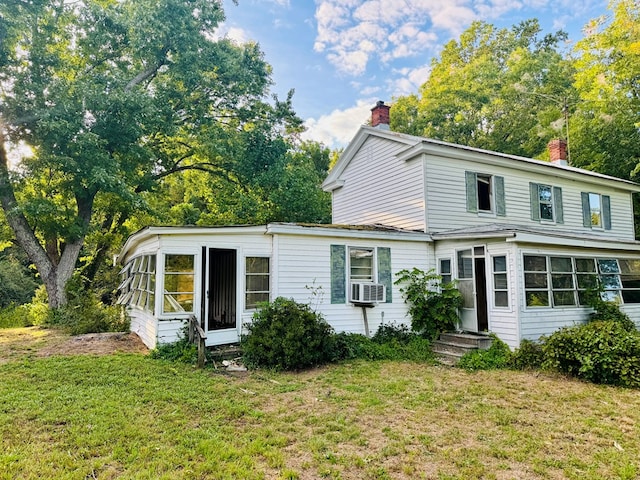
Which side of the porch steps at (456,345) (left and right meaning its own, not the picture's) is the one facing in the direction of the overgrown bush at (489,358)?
left

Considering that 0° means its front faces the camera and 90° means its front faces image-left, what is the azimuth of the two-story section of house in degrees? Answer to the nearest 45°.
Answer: approximately 315°

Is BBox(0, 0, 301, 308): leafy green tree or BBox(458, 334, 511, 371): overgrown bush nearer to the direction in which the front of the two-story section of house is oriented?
the overgrown bush

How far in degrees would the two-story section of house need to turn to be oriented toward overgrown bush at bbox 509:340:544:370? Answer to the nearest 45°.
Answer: approximately 45° to its right

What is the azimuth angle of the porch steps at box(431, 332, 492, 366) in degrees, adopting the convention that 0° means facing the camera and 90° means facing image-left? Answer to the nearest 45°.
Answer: approximately 45°

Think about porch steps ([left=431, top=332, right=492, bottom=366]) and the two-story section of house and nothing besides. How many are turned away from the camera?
0

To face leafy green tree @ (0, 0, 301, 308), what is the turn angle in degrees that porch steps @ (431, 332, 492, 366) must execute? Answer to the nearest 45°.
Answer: approximately 45° to its right

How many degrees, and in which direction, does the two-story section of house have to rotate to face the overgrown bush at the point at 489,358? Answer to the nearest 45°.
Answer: approximately 45° to its right

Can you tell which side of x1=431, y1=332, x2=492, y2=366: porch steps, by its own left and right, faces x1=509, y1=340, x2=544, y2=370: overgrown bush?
left
